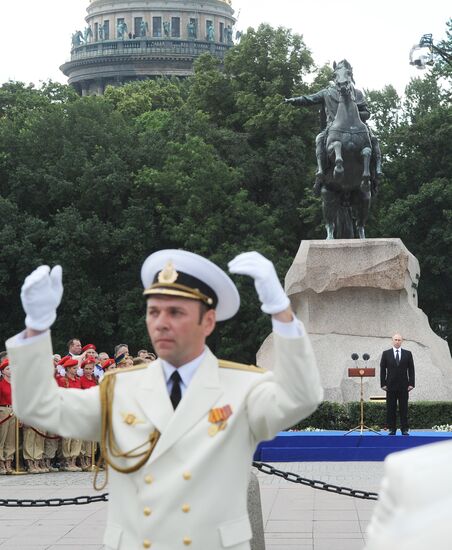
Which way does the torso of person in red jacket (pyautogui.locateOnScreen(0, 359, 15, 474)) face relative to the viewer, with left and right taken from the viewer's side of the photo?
facing the viewer and to the right of the viewer

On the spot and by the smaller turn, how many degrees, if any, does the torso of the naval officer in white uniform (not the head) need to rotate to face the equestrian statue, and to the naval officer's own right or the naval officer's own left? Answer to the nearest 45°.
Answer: approximately 180°

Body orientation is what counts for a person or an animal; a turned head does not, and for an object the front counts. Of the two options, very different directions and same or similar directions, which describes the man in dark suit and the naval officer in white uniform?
same or similar directions

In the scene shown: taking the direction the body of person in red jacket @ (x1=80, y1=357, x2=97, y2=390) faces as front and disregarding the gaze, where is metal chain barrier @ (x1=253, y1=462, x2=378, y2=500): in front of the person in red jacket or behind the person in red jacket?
in front

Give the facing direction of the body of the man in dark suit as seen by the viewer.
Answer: toward the camera

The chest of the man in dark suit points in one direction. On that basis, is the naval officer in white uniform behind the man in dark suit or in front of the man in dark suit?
in front

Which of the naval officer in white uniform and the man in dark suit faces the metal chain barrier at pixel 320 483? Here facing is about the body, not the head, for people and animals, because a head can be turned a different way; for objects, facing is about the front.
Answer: the man in dark suit

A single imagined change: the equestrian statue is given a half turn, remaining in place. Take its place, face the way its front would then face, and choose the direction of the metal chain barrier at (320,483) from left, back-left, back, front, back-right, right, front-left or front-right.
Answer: back

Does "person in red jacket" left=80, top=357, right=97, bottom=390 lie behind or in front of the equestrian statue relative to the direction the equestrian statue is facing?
in front

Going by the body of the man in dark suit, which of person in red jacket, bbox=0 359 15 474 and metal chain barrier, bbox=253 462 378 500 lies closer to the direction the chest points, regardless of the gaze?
the metal chain barrier

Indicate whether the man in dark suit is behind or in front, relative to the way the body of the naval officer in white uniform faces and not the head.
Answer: behind

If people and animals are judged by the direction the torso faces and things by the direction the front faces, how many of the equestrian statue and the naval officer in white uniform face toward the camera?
2

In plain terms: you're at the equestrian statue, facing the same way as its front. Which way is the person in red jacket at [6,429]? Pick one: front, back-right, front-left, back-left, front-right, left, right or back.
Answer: front-right

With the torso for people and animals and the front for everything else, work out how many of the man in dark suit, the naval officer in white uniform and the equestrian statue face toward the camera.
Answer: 3

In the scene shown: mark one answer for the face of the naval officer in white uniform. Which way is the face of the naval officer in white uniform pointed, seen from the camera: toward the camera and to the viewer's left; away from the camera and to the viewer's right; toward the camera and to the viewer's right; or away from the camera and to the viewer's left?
toward the camera and to the viewer's left

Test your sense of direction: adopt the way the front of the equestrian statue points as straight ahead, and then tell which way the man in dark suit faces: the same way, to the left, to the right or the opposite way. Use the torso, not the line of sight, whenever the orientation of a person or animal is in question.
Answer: the same way
